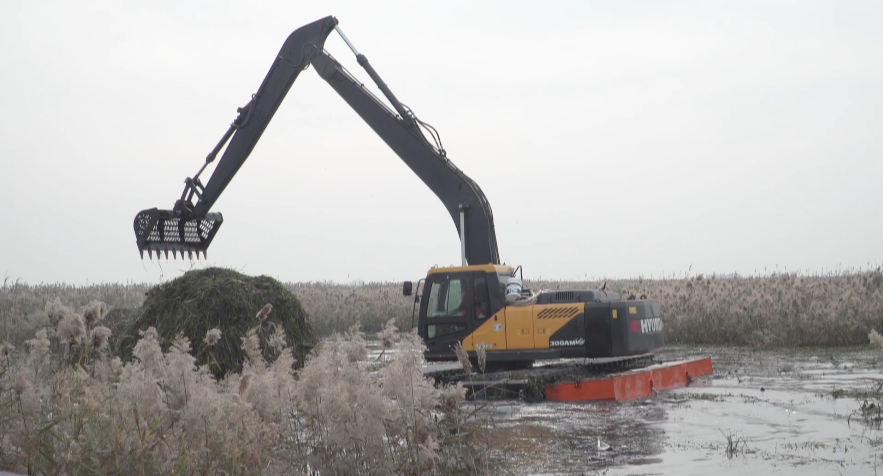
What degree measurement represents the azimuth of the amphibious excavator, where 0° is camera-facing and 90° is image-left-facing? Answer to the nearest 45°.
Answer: approximately 90°

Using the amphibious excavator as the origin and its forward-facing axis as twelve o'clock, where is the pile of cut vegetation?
The pile of cut vegetation is roughly at 11 o'clock from the amphibious excavator.
